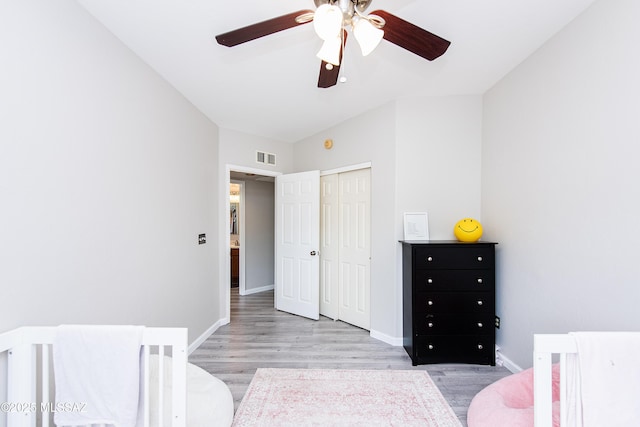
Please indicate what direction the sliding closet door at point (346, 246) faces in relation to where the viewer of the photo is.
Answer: facing the viewer and to the left of the viewer

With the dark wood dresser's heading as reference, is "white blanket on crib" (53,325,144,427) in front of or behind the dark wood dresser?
in front

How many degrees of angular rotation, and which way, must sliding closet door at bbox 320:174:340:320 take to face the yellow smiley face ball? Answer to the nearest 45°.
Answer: approximately 90° to its left

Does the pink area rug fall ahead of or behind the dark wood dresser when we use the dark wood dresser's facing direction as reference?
ahead

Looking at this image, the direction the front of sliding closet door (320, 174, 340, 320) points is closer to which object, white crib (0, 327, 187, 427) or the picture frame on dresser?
the white crib

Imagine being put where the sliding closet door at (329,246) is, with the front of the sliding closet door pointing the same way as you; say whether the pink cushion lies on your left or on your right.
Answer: on your left

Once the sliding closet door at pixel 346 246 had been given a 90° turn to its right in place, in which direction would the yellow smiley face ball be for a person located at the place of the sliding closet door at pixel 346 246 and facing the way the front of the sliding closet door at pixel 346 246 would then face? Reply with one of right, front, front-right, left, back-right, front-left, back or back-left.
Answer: back

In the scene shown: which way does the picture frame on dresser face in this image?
toward the camera

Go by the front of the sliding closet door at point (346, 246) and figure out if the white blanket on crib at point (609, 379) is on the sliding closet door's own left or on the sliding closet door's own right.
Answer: on the sliding closet door's own left

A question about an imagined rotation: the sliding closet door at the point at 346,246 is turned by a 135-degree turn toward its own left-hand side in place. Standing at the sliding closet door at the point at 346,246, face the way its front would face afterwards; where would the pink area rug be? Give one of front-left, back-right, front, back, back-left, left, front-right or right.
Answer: right

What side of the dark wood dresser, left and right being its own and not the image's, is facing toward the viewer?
front
